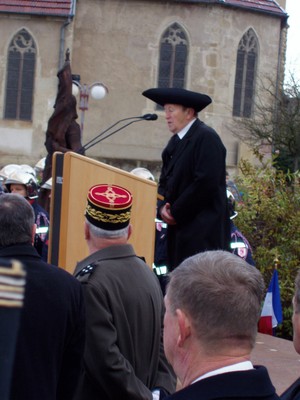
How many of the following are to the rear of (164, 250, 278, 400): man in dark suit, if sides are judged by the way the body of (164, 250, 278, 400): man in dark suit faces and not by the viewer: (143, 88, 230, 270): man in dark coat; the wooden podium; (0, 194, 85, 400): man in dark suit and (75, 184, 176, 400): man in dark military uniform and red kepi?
0

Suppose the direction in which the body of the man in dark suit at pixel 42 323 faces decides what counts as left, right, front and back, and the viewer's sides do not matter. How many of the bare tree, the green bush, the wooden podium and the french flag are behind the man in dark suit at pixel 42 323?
0

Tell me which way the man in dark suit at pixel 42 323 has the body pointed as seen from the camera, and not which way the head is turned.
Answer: away from the camera

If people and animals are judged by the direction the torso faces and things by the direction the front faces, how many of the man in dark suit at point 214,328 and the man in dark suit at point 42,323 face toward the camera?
0

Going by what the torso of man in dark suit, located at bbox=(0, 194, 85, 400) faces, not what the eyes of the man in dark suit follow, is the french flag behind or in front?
in front

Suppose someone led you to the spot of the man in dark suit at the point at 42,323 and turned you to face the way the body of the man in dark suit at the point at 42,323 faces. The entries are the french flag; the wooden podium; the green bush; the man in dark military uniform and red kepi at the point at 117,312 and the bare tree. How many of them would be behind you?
0

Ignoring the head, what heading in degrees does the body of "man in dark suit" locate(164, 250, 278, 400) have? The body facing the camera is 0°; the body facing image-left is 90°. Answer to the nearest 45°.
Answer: approximately 135°

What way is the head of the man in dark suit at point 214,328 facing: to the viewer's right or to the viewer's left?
to the viewer's left

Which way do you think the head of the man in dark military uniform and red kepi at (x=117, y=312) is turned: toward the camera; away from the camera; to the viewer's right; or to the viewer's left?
away from the camera

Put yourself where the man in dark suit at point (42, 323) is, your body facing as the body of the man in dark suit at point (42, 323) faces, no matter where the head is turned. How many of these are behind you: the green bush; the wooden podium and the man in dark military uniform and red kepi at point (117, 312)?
0

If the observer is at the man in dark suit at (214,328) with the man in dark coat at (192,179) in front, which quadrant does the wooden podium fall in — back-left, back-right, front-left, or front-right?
front-left

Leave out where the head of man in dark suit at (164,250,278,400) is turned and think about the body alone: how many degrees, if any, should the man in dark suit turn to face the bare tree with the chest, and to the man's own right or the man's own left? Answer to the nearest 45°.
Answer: approximately 45° to the man's own right

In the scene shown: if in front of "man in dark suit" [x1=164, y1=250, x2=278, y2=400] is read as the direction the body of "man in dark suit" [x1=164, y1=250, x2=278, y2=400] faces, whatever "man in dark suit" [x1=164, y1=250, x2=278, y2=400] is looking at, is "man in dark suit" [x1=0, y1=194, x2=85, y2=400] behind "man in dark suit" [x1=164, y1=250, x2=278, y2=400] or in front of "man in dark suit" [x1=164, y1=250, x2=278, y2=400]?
in front

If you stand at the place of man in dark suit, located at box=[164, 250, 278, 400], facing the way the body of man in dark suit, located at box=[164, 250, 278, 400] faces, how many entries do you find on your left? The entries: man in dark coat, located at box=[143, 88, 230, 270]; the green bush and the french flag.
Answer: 0
